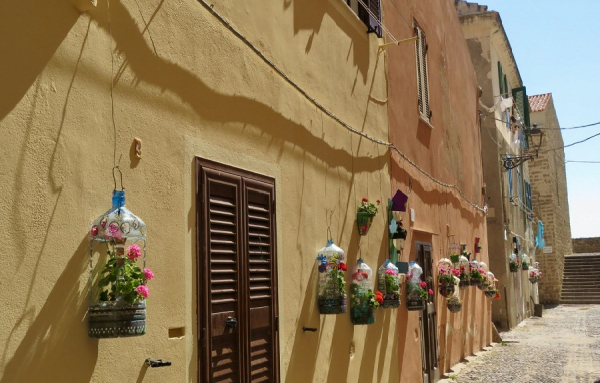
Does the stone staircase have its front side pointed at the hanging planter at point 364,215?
yes

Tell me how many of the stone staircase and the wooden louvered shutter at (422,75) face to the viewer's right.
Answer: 1

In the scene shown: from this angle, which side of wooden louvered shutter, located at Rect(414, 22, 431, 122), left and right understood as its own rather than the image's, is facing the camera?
right

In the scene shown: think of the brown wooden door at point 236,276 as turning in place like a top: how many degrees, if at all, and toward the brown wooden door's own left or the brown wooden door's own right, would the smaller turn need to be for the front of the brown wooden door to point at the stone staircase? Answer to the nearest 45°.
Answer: approximately 90° to the brown wooden door's own left

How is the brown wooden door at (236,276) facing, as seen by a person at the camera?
facing the viewer and to the right of the viewer

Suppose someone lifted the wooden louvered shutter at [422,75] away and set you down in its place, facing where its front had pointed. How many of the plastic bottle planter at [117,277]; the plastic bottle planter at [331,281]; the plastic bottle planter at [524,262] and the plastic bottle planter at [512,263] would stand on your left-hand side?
2

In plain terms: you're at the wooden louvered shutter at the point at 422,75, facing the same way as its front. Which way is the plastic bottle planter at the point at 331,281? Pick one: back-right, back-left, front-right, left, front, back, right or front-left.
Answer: right

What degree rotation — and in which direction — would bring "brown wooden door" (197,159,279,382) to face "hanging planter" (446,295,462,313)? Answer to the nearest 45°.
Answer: approximately 90° to its left

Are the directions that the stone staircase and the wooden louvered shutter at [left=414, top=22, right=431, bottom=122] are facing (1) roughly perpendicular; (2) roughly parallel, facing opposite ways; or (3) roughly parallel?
roughly perpendicular

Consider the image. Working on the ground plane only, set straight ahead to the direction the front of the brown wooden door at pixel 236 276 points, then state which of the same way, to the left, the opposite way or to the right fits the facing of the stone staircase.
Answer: to the right

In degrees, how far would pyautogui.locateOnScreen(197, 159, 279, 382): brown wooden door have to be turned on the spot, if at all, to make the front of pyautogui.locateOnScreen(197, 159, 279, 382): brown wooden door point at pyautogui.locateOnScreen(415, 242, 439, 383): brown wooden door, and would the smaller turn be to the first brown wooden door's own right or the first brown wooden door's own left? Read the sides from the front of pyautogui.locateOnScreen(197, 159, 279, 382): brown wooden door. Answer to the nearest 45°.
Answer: approximately 90° to the first brown wooden door's own left

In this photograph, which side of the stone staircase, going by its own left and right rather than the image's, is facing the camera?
front

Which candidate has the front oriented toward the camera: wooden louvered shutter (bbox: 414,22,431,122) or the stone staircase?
the stone staircase

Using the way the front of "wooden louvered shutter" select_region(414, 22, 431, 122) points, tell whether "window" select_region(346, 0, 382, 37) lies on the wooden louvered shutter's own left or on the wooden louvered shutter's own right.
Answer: on the wooden louvered shutter's own right

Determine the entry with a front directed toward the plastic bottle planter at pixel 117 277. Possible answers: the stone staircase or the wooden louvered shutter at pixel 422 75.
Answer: the stone staircase
